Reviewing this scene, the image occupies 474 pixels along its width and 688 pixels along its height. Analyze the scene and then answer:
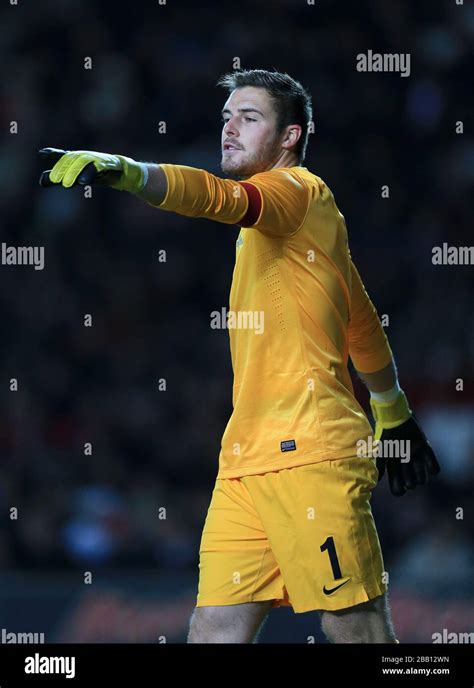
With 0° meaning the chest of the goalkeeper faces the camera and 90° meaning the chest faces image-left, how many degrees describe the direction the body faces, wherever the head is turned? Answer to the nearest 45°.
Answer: approximately 90°
